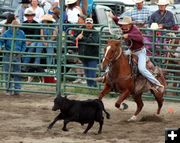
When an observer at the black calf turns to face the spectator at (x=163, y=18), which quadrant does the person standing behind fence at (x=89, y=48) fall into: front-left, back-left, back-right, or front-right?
front-left

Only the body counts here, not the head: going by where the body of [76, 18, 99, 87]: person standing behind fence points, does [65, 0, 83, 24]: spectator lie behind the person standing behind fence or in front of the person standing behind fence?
behind

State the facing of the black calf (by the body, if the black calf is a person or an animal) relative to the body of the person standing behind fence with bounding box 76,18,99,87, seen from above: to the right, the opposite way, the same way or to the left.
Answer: to the right

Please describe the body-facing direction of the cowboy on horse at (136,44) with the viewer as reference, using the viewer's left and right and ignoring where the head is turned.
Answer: facing the viewer and to the left of the viewer

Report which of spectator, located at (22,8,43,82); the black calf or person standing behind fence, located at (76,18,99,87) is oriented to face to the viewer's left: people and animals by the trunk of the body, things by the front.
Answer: the black calf

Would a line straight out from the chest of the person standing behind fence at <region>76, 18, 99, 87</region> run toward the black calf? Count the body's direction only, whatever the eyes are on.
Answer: yes

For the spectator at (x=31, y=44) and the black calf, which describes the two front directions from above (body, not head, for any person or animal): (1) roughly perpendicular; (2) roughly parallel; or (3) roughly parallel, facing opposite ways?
roughly perpendicular

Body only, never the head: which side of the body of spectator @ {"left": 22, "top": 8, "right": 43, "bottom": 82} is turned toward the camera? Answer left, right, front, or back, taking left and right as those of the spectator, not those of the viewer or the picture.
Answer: front

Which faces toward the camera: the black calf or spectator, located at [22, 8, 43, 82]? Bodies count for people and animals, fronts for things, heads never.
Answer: the spectator

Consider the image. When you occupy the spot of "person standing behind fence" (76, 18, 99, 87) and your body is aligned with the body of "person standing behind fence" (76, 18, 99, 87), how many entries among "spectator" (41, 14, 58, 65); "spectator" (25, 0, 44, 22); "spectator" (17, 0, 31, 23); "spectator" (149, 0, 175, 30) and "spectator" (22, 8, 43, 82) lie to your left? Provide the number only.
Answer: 1

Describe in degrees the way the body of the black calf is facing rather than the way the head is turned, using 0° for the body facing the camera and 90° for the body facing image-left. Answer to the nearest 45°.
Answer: approximately 90°

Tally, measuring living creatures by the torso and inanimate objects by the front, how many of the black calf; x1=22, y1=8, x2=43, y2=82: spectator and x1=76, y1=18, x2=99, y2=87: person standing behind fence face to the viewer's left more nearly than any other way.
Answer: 1

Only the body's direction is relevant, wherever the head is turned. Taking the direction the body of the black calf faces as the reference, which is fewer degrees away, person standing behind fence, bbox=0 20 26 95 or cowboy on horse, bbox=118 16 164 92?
the person standing behind fence

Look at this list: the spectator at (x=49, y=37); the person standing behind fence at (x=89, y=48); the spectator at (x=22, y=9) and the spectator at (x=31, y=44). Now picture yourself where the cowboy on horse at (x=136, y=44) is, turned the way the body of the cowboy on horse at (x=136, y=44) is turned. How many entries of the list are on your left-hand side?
0

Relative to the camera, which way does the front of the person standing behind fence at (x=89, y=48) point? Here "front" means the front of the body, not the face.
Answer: toward the camera
